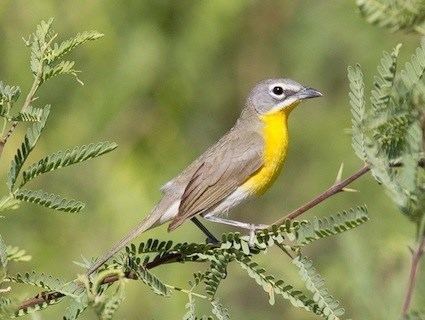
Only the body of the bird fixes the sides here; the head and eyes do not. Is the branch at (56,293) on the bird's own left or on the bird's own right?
on the bird's own right

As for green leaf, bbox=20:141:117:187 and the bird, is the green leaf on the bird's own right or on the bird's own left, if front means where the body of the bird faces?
on the bird's own right

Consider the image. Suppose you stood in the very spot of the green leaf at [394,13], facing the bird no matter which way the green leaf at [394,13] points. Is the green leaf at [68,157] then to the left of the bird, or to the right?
left

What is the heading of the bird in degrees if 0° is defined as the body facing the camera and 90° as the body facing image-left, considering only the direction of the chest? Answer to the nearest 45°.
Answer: approximately 270°
